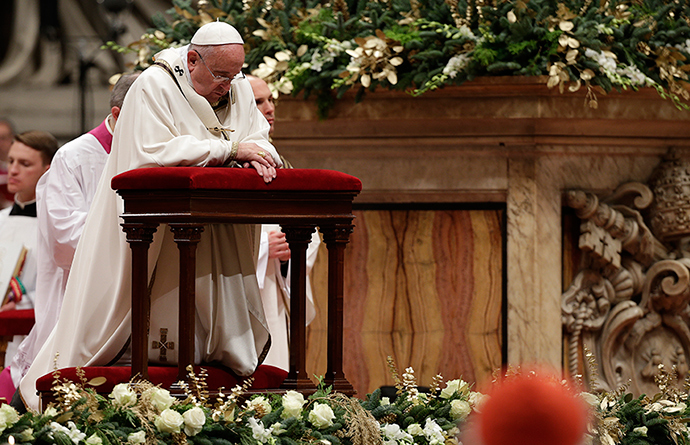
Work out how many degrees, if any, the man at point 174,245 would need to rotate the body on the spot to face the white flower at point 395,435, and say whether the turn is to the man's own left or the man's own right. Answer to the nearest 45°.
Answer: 0° — they already face it

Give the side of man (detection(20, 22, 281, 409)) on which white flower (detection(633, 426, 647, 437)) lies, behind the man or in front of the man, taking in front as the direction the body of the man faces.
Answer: in front

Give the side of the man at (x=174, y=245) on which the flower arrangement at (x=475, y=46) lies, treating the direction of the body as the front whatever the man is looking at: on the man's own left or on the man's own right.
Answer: on the man's own left

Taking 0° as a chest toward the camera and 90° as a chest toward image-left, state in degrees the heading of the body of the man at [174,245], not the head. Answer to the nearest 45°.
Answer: approximately 315°

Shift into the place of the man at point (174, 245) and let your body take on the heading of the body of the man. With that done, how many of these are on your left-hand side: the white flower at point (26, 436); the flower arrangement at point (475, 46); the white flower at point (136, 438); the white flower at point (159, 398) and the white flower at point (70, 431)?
1

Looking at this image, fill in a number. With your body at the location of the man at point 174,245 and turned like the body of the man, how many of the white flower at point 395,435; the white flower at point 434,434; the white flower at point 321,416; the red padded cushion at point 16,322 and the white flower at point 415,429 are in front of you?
4

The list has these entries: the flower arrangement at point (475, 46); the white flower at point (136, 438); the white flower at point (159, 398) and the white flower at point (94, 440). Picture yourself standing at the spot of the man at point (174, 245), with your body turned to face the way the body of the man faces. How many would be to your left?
1

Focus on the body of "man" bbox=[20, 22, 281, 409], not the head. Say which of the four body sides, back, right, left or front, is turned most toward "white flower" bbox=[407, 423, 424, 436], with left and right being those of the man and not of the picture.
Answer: front

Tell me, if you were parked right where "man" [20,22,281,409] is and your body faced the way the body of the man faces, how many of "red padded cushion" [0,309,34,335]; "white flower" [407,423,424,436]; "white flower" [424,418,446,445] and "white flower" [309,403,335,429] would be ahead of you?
3

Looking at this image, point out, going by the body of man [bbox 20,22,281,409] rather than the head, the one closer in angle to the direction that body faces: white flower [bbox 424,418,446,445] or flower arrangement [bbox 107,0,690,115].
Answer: the white flower

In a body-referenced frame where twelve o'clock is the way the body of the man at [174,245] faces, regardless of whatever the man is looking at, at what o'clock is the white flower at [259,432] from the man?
The white flower is roughly at 1 o'clock from the man.

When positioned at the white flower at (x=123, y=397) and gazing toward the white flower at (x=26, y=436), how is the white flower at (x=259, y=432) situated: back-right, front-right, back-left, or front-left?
back-left

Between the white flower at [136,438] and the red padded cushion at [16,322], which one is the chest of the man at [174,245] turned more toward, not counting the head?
the white flower

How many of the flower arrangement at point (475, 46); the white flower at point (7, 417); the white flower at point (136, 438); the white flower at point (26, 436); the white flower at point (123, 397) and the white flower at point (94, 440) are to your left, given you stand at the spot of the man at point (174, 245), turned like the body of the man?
1

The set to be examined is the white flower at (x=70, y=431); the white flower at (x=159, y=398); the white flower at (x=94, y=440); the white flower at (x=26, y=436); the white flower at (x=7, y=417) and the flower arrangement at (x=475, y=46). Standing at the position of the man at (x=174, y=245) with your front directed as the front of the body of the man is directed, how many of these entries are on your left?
1

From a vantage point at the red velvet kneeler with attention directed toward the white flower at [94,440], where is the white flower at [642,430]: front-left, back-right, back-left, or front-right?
back-left
